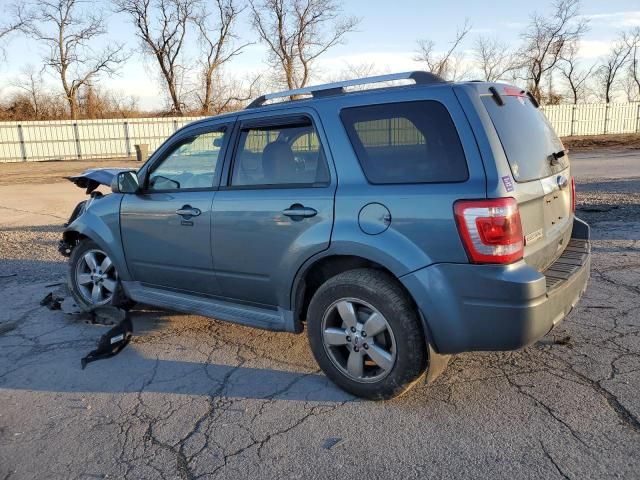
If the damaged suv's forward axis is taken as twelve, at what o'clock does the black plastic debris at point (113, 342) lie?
The black plastic debris is roughly at 11 o'clock from the damaged suv.

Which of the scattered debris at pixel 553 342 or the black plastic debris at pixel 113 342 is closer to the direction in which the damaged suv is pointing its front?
the black plastic debris

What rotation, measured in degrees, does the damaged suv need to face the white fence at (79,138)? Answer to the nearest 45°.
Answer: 0° — it already faces it

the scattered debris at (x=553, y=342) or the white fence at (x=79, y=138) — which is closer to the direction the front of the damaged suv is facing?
the white fence

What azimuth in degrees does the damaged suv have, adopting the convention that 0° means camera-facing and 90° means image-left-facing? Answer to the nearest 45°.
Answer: approximately 135°
